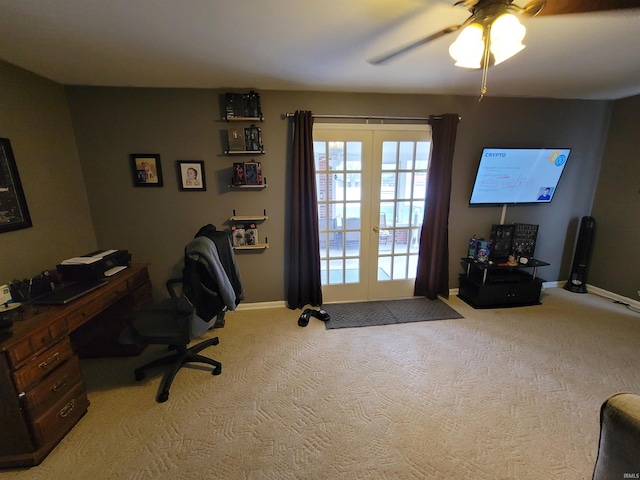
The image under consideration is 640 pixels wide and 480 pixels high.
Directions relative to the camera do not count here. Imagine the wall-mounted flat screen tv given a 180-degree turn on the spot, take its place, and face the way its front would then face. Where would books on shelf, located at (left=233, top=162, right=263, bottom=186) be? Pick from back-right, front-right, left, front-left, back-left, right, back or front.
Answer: back-left

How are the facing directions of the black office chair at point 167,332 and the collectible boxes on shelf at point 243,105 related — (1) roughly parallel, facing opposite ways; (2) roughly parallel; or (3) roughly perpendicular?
roughly perpendicular

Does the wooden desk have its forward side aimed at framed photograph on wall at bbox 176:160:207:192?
no

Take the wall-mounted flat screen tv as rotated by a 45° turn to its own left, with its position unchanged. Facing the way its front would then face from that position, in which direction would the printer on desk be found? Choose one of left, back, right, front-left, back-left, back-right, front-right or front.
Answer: right

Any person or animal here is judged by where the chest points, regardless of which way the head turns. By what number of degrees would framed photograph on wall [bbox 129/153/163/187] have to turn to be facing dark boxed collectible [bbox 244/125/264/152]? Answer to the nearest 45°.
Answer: approximately 45° to its left

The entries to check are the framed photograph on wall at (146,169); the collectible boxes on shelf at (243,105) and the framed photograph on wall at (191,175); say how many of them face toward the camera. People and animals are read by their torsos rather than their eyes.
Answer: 3

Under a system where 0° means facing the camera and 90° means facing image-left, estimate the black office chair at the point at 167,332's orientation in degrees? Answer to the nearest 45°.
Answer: approximately 90°

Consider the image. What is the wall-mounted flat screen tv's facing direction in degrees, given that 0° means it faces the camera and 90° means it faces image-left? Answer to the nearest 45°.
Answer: approximately 0°

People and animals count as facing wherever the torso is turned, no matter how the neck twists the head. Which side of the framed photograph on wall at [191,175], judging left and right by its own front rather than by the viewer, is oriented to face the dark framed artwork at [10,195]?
right

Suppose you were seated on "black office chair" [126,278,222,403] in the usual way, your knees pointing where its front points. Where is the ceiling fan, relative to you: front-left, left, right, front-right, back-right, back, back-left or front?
back-left

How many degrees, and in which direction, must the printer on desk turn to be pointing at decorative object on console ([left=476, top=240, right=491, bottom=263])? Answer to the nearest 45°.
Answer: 0° — it already faces it

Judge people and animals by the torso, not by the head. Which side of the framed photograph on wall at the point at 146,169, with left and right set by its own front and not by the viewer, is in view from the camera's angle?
front

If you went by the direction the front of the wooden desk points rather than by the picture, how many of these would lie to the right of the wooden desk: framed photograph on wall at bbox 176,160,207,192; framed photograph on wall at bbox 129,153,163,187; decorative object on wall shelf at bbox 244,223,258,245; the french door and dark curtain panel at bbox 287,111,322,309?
0

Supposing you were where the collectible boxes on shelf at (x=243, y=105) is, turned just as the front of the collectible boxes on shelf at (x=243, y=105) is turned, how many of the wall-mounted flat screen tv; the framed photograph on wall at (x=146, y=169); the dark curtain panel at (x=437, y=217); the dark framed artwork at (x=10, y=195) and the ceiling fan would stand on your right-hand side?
2

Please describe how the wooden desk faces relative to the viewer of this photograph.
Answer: facing the viewer and to the right of the viewer
